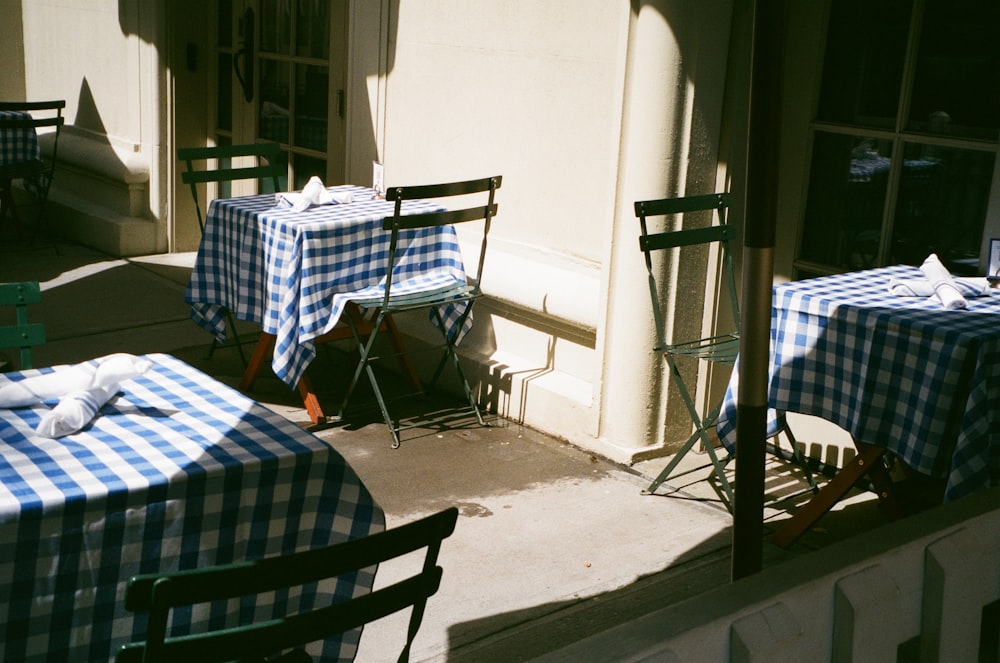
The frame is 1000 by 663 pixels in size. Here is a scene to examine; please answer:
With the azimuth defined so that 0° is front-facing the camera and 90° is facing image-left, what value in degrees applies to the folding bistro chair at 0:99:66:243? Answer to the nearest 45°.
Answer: approximately 135°

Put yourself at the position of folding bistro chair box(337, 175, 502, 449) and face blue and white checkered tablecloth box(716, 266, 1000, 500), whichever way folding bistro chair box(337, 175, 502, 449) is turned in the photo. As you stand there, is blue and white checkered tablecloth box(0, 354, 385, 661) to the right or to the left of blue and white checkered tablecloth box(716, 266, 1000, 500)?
right

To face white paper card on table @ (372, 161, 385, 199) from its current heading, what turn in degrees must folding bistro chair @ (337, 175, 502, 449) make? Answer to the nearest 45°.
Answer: approximately 45° to its right

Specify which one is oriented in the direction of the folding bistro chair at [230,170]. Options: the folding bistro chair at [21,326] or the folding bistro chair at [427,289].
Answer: the folding bistro chair at [427,289]

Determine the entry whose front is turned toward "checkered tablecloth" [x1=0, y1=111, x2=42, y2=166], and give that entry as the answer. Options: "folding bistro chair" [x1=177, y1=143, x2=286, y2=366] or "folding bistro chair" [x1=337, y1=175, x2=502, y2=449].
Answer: "folding bistro chair" [x1=337, y1=175, x2=502, y2=449]

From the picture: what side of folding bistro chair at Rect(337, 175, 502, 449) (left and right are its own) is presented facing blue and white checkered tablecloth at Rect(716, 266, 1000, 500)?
back

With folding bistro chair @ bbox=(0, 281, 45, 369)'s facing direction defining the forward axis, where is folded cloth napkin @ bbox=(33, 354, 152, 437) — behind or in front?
in front

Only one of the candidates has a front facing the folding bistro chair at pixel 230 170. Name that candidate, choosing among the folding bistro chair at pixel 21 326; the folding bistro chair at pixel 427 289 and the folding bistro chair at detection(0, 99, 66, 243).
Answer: the folding bistro chair at pixel 427 289

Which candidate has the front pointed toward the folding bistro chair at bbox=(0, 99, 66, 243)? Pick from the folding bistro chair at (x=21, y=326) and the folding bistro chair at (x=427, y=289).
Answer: the folding bistro chair at (x=427, y=289)

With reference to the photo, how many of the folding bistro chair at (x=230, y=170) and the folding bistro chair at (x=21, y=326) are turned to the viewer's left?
0

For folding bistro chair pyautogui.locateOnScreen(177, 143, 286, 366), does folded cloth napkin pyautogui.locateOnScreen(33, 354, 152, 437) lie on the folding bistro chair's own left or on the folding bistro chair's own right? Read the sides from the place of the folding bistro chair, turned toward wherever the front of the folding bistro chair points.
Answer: on the folding bistro chair's own right

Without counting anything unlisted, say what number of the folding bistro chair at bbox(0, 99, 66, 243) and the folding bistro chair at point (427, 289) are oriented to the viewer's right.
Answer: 0

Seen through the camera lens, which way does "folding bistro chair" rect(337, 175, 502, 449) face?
facing away from the viewer and to the left of the viewer

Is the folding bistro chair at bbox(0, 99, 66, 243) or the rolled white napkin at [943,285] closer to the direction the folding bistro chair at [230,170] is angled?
the rolled white napkin

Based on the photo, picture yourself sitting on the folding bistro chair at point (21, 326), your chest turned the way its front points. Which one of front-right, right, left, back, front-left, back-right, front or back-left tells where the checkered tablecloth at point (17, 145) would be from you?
back-left

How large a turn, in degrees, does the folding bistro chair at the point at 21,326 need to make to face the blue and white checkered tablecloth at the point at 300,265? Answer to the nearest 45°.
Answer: approximately 90° to its left
